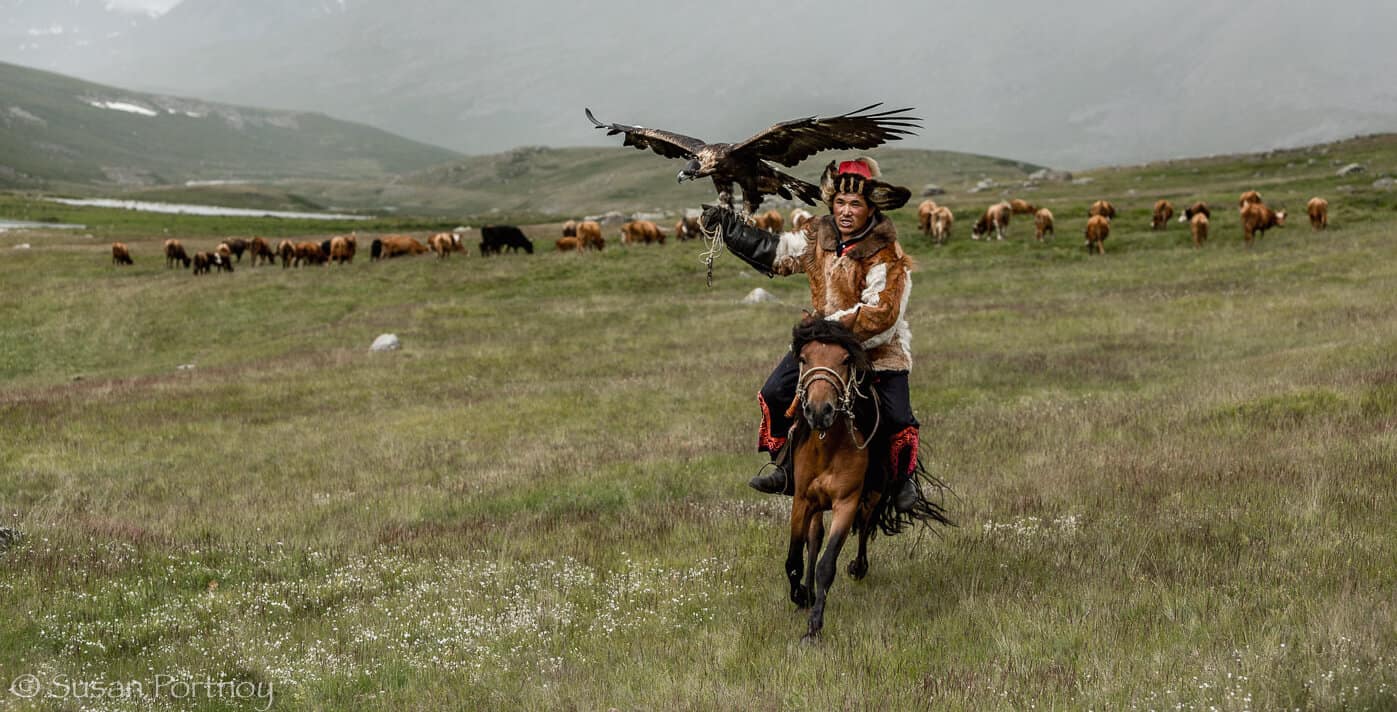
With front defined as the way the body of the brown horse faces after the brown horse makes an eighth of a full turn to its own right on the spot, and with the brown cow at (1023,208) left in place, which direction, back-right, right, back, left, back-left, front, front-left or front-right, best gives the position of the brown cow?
back-right

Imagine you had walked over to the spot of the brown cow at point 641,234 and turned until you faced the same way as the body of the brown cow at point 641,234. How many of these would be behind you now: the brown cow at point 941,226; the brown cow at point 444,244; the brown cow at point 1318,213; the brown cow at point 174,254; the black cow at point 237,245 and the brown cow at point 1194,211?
3

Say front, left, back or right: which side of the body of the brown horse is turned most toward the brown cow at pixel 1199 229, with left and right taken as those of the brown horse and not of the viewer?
back

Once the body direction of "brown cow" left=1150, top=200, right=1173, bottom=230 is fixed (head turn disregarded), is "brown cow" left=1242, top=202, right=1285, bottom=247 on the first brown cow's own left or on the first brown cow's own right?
on the first brown cow's own left

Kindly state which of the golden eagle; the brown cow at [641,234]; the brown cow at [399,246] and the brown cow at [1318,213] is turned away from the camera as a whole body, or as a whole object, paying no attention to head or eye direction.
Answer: the brown cow at [1318,213]
